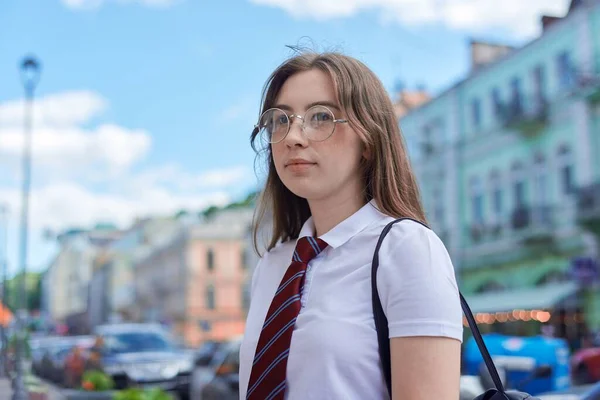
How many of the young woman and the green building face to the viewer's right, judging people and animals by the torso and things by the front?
0

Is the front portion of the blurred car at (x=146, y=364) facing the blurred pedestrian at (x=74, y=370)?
no

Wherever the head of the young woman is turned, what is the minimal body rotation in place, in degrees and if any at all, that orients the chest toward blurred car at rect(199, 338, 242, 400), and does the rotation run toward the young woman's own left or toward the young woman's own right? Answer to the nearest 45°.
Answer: approximately 135° to the young woman's own right

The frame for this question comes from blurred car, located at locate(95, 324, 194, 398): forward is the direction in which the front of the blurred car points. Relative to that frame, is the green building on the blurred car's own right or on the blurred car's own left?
on the blurred car's own left

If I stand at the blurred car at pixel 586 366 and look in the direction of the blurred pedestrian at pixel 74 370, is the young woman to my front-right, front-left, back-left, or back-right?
front-left

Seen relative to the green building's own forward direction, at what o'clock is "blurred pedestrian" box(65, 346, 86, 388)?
The blurred pedestrian is roughly at 11 o'clock from the green building.

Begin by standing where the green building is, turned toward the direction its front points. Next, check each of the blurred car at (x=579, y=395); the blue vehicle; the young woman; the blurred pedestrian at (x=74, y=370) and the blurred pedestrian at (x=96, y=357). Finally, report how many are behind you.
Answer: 0

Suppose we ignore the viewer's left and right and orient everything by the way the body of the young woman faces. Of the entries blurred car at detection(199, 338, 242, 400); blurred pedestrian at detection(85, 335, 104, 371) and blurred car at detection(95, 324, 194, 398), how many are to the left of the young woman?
0

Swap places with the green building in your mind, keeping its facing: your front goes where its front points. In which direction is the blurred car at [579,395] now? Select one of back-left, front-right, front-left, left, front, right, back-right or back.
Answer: front-left

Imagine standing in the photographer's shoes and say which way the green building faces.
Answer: facing the viewer and to the left of the viewer

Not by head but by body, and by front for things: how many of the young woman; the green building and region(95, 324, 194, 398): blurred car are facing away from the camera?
0

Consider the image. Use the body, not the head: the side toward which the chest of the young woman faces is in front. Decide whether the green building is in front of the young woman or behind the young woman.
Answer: behind

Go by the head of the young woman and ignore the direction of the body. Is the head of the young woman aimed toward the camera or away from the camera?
toward the camera

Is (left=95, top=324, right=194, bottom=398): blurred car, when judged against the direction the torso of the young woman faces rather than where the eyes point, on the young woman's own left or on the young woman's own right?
on the young woman's own right

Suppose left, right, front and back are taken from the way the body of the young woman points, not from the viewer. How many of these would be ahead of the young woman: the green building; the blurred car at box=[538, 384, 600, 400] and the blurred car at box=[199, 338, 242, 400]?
0
